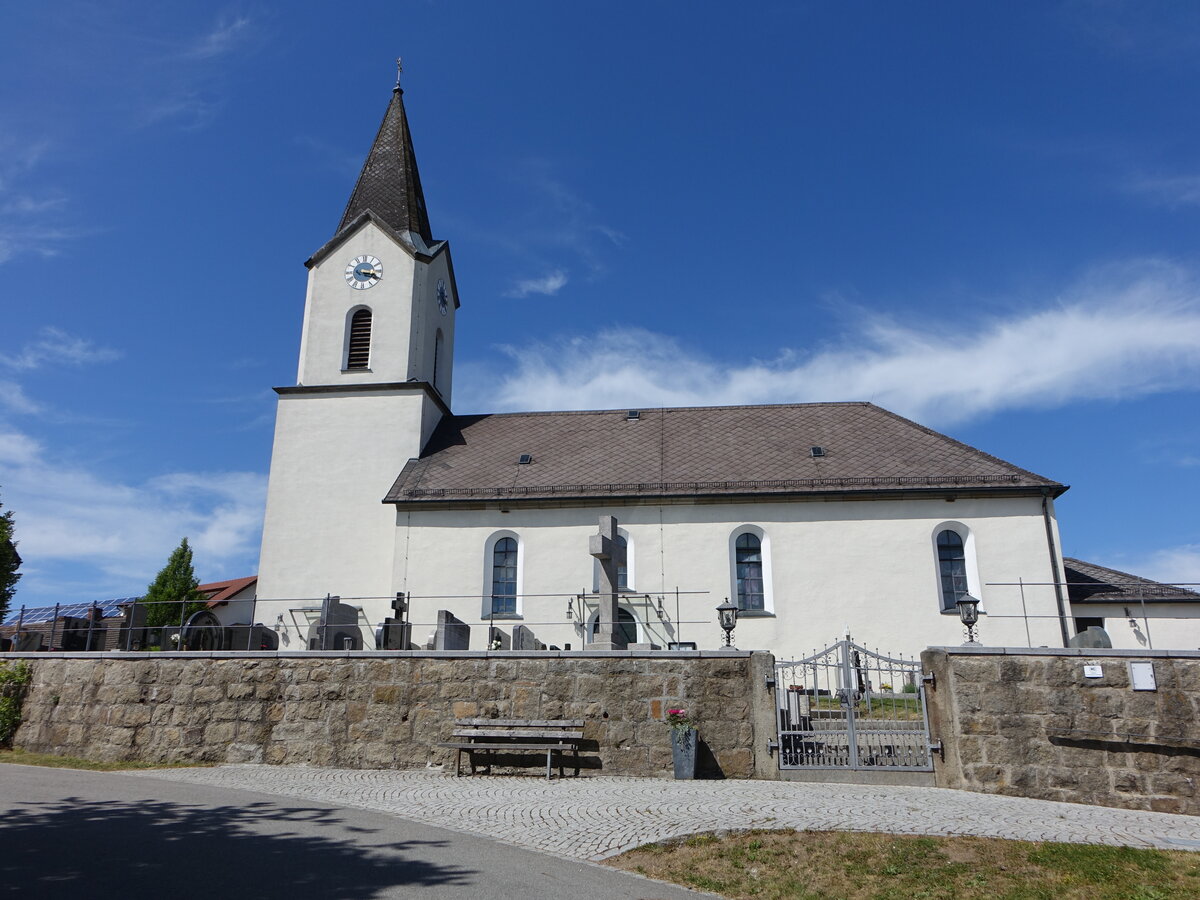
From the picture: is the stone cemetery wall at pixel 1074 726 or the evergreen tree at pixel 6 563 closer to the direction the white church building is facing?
the stone cemetery wall

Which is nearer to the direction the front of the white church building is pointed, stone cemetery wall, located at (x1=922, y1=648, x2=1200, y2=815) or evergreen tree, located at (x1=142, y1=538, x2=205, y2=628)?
the evergreen tree

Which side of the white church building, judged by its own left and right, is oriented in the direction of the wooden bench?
left

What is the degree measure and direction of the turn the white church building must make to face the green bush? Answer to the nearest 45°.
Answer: approximately 45° to its right

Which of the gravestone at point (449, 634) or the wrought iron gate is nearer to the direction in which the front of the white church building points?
the gravestone

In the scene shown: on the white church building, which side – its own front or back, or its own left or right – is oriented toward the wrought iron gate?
left

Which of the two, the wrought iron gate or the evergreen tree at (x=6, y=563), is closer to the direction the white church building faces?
the wrought iron gate

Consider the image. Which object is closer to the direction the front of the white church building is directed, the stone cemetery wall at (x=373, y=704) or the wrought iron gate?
the stone cemetery wall

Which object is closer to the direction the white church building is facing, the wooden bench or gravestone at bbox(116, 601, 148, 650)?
the wooden bench

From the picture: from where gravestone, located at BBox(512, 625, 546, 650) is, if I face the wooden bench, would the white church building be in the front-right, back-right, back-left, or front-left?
back-left

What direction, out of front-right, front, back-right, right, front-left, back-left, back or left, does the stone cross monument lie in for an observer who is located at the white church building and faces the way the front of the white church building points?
front
